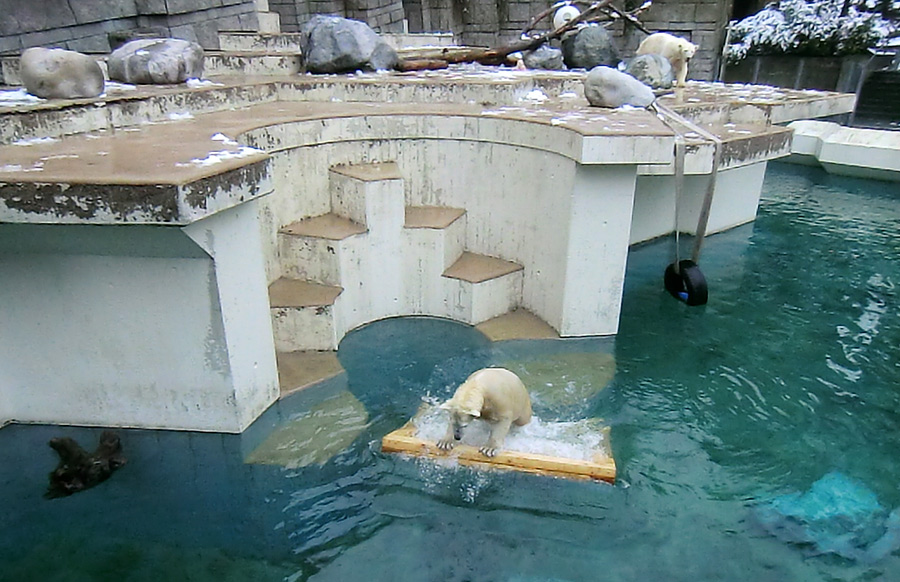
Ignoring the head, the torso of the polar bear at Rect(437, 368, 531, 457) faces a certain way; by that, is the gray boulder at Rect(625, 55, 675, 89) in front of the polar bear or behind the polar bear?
behind

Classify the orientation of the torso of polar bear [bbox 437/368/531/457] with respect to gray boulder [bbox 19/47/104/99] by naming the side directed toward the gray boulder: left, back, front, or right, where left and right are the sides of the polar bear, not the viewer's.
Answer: right

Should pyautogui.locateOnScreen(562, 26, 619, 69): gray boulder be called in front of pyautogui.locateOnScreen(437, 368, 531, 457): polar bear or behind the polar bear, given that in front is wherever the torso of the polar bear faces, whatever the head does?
behind

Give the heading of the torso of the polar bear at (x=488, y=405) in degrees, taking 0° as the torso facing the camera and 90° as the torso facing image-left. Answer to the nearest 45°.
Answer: approximately 45°

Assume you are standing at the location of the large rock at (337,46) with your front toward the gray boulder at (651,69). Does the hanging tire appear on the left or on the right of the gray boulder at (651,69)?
right

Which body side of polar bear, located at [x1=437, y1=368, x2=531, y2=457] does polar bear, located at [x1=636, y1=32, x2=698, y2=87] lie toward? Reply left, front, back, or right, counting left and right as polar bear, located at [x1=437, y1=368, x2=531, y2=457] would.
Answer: back

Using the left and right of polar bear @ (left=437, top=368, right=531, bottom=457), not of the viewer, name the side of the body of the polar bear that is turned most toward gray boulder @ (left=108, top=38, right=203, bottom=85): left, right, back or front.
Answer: right

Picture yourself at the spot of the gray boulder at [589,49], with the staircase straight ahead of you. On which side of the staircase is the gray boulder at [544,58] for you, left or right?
right

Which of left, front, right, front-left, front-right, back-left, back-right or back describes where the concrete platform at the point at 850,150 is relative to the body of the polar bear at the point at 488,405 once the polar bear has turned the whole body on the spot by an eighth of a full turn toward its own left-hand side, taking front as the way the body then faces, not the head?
back-left

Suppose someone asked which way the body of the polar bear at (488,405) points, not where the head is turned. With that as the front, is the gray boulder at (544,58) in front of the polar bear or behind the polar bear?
behind

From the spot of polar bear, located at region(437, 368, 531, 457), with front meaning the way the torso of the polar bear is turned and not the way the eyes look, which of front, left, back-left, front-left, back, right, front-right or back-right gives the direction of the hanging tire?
back
